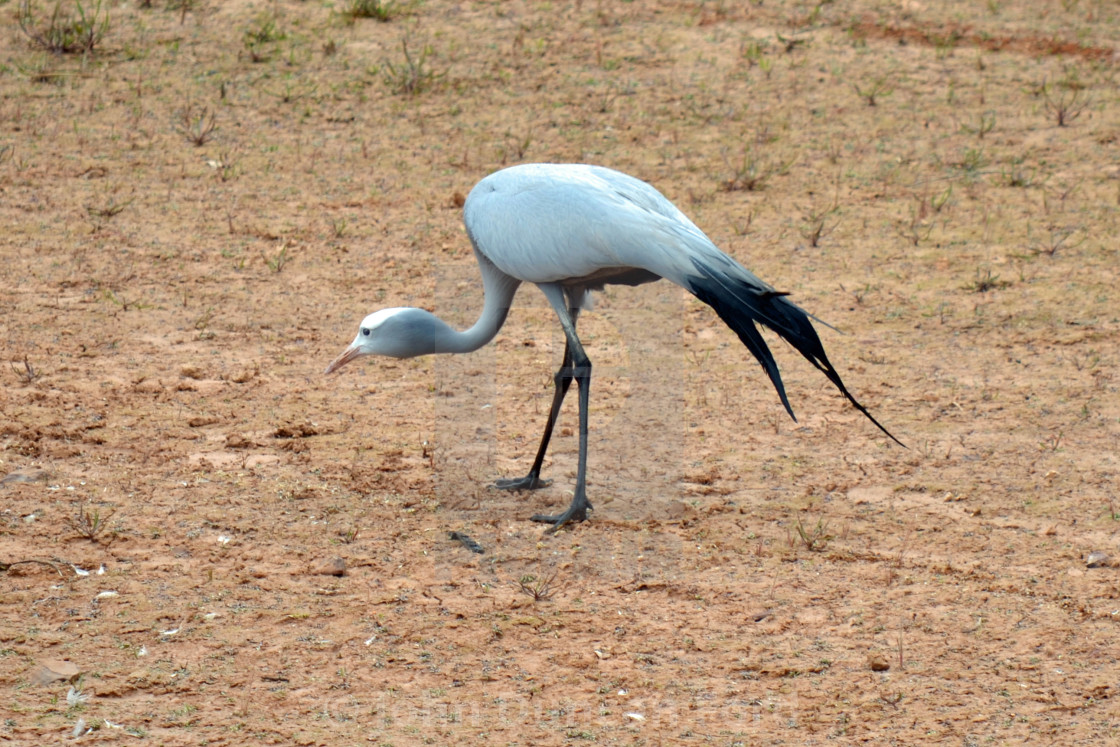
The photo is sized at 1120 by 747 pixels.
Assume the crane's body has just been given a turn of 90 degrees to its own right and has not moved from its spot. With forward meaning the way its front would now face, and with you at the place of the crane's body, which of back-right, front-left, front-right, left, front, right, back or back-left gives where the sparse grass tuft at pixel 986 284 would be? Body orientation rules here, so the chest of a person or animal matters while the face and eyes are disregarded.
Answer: front-right

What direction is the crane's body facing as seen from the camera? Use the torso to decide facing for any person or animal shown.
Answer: to the viewer's left

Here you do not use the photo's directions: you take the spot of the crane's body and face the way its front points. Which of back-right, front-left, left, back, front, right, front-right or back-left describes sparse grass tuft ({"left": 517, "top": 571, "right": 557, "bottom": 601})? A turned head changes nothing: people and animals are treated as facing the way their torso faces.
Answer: left

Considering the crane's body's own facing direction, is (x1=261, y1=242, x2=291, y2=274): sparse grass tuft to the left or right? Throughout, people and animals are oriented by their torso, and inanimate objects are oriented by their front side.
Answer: on its right

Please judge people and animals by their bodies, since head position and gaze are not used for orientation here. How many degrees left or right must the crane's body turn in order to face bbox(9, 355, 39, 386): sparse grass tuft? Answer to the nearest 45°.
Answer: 0° — it already faces it

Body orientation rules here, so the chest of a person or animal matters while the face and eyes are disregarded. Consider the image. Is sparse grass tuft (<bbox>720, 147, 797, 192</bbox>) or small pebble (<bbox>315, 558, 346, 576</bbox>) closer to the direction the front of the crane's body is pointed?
the small pebble

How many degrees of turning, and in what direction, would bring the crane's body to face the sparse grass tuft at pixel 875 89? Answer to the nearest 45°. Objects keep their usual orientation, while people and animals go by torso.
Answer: approximately 90° to its right

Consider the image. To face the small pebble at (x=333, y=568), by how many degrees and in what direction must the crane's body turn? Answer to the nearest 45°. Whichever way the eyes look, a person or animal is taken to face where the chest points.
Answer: approximately 45° to its left

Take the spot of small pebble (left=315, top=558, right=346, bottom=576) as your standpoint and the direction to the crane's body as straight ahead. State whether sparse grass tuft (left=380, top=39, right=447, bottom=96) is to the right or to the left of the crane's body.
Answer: left

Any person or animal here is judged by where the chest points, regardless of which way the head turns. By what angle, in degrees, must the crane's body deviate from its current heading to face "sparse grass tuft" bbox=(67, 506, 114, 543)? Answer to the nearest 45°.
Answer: approximately 45° to its left

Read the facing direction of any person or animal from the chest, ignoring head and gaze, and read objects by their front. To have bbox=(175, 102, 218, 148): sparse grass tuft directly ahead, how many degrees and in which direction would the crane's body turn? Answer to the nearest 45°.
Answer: approximately 45° to its right

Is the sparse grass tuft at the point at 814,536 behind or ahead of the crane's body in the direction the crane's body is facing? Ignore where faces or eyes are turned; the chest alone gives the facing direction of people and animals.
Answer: behind
